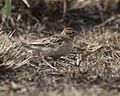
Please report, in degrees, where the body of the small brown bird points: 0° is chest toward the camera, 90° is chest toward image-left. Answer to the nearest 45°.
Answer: approximately 270°
